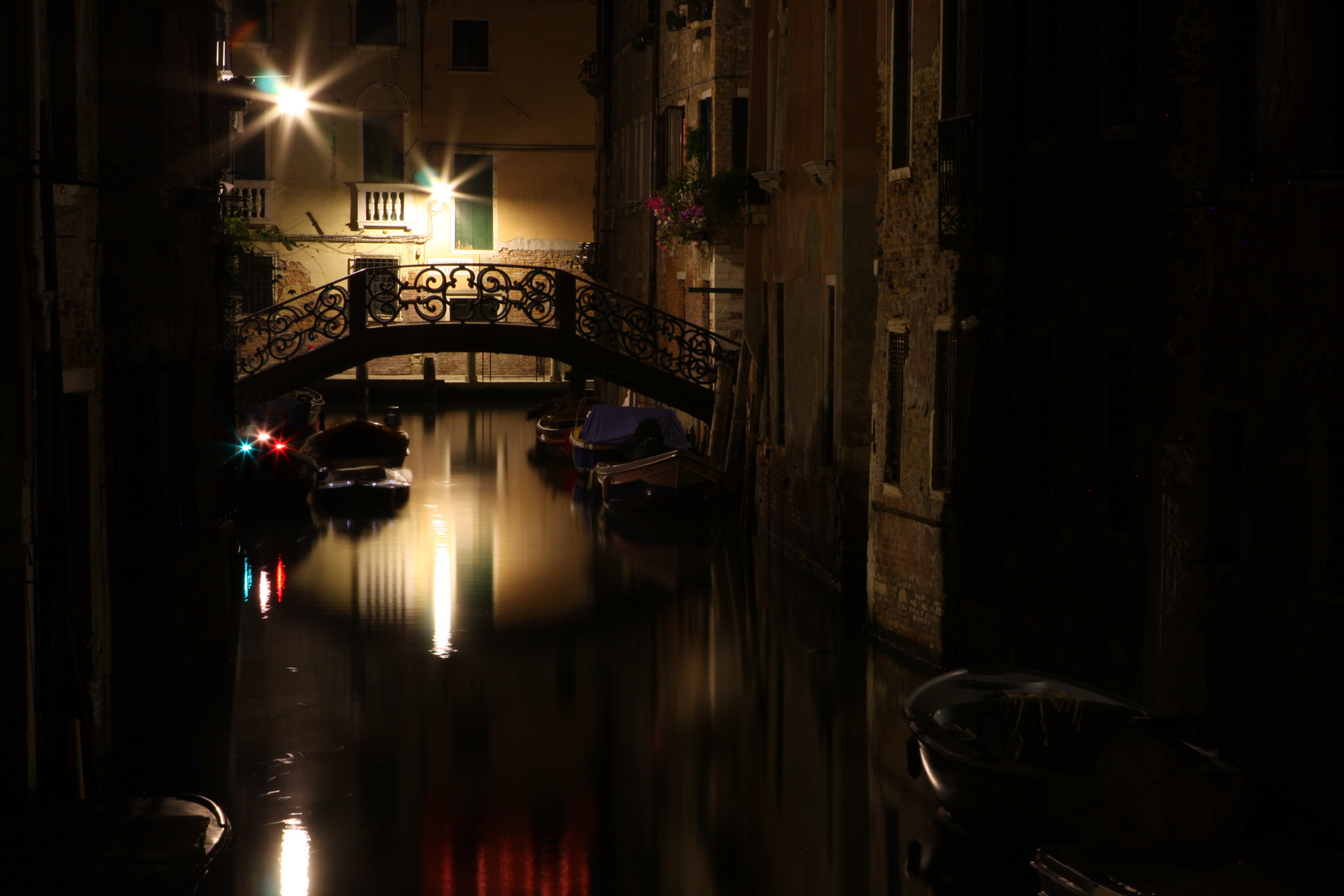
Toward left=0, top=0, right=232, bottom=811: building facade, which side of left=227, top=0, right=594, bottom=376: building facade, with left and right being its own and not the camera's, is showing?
front

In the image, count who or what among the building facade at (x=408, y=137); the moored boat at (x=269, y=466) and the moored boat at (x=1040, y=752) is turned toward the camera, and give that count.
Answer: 2

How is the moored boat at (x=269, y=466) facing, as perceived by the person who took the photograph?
facing the viewer

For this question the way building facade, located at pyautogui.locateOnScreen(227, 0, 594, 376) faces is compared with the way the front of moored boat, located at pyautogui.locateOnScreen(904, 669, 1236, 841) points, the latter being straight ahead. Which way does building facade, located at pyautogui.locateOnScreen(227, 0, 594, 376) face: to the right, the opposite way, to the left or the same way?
the opposite way

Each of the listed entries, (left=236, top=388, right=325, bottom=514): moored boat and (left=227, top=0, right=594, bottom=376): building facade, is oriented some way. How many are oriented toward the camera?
2

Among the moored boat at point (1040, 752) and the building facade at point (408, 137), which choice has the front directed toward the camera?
the building facade

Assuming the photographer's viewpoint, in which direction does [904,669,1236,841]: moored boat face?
facing away from the viewer and to the left of the viewer

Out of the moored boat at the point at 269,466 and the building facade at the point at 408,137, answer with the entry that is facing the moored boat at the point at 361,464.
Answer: the building facade

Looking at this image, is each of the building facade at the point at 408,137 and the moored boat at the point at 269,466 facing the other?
no

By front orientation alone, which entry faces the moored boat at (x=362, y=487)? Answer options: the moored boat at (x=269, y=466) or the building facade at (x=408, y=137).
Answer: the building facade

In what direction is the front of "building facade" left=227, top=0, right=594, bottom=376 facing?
toward the camera

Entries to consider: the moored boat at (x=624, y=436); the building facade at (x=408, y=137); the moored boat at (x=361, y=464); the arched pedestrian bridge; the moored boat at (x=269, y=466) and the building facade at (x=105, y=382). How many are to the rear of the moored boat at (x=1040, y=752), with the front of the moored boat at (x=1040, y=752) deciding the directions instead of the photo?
0

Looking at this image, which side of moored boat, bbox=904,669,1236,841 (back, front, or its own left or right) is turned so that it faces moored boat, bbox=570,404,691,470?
front

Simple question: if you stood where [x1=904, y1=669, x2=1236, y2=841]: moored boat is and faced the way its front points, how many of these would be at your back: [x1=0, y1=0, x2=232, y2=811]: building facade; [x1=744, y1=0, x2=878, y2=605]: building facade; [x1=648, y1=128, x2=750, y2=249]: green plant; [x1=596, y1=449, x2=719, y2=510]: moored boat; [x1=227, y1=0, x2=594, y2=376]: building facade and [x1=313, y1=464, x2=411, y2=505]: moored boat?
0

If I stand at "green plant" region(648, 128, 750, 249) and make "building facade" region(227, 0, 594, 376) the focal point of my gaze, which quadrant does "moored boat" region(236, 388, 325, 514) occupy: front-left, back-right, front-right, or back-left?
front-left

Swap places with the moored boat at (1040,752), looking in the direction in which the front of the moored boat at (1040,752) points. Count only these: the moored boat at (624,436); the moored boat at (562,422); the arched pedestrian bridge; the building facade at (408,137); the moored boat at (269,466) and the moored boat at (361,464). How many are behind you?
0

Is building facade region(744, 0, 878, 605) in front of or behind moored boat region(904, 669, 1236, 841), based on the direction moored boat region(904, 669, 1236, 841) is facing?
in front

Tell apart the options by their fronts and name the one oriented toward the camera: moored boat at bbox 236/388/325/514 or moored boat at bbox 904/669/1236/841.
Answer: moored boat at bbox 236/388/325/514

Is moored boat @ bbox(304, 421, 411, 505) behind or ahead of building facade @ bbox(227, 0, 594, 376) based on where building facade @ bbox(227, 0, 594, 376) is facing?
ahead

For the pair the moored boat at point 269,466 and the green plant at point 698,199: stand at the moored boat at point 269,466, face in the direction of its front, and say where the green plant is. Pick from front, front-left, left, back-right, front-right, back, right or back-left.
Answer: left
